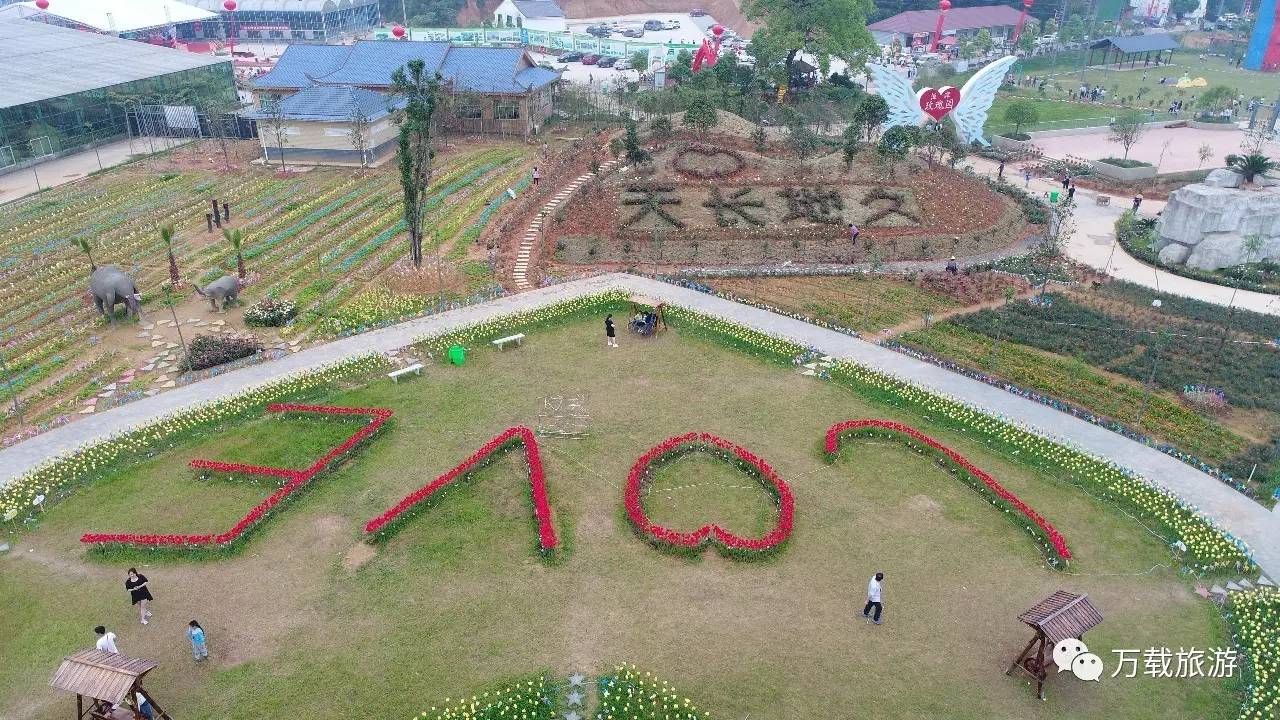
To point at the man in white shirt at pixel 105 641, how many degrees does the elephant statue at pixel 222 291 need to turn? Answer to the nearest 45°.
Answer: approximately 90° to its left

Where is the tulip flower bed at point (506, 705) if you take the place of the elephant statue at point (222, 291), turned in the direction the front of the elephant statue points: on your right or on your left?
on your left

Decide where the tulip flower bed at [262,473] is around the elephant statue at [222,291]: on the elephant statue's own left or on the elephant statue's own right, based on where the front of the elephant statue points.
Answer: on the elephant statue's own left

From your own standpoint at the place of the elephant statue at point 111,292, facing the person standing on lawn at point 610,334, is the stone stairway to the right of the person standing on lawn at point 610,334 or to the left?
left

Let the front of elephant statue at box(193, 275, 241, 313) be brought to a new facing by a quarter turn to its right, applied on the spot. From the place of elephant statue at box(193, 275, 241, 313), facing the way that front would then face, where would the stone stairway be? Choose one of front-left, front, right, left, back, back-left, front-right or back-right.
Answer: right

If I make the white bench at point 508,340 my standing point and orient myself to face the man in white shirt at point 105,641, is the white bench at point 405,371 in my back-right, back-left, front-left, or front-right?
front-right

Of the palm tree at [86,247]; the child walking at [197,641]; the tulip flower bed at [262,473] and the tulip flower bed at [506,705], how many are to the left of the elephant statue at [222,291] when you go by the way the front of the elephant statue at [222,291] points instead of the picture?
3

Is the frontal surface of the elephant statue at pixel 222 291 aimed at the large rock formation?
no

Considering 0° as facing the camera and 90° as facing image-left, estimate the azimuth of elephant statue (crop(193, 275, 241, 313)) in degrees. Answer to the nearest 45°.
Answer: approximately 90°

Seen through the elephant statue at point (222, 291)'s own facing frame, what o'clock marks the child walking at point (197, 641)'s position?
The child walking is roughly at 9 o'clock from the elephant statue.

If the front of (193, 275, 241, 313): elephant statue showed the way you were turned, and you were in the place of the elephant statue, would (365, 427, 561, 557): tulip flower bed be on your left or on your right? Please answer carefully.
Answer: on your left

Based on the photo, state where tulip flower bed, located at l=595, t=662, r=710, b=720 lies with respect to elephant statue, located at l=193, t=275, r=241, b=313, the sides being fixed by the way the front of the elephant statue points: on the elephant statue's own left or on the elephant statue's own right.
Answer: on the elephant statue's own left

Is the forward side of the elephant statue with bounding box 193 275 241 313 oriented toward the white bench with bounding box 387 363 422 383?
no

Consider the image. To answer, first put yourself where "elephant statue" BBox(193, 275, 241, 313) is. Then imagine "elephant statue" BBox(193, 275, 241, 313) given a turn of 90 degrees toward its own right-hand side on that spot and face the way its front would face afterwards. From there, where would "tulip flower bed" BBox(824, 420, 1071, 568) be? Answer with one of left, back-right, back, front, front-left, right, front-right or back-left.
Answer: back-right

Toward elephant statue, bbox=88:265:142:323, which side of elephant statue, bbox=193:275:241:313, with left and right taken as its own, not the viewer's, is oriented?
front

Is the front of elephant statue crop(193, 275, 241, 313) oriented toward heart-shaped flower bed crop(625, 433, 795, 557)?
no

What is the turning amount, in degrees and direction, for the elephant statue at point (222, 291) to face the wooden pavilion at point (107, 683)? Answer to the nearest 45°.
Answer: approximately 90° to its left

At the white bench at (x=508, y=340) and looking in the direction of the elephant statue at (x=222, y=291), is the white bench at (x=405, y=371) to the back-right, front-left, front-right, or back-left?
front-left
